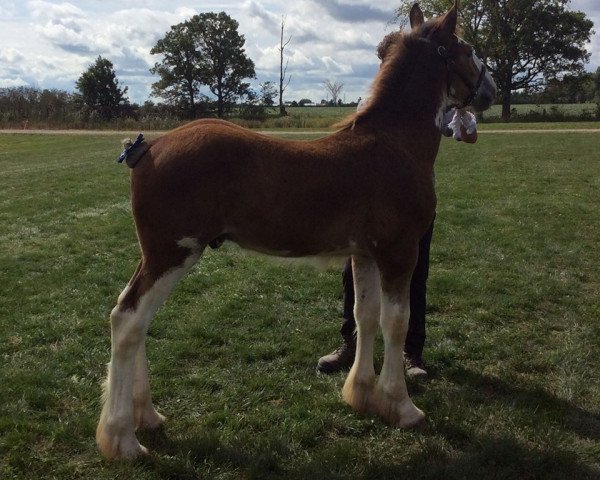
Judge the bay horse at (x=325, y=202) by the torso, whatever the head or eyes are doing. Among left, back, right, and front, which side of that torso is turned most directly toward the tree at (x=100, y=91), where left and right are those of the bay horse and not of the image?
left

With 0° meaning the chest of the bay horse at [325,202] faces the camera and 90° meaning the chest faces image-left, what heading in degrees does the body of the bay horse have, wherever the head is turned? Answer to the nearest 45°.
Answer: approximately 270°

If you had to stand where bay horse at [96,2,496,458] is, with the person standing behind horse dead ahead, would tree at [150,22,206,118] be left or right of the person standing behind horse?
left

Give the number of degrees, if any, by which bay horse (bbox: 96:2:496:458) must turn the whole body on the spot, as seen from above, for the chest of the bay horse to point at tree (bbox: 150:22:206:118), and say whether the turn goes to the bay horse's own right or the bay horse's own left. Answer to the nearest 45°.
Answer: approximately 90° to the bay horse's own left

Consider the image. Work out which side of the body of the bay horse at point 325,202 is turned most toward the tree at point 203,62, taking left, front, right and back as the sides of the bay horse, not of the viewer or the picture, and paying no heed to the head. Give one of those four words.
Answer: left

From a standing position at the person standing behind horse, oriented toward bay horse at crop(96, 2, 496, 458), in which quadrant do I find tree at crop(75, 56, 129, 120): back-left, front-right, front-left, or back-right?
back-right

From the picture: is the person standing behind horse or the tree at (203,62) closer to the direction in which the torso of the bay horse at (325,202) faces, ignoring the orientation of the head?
the person standing behind horse
